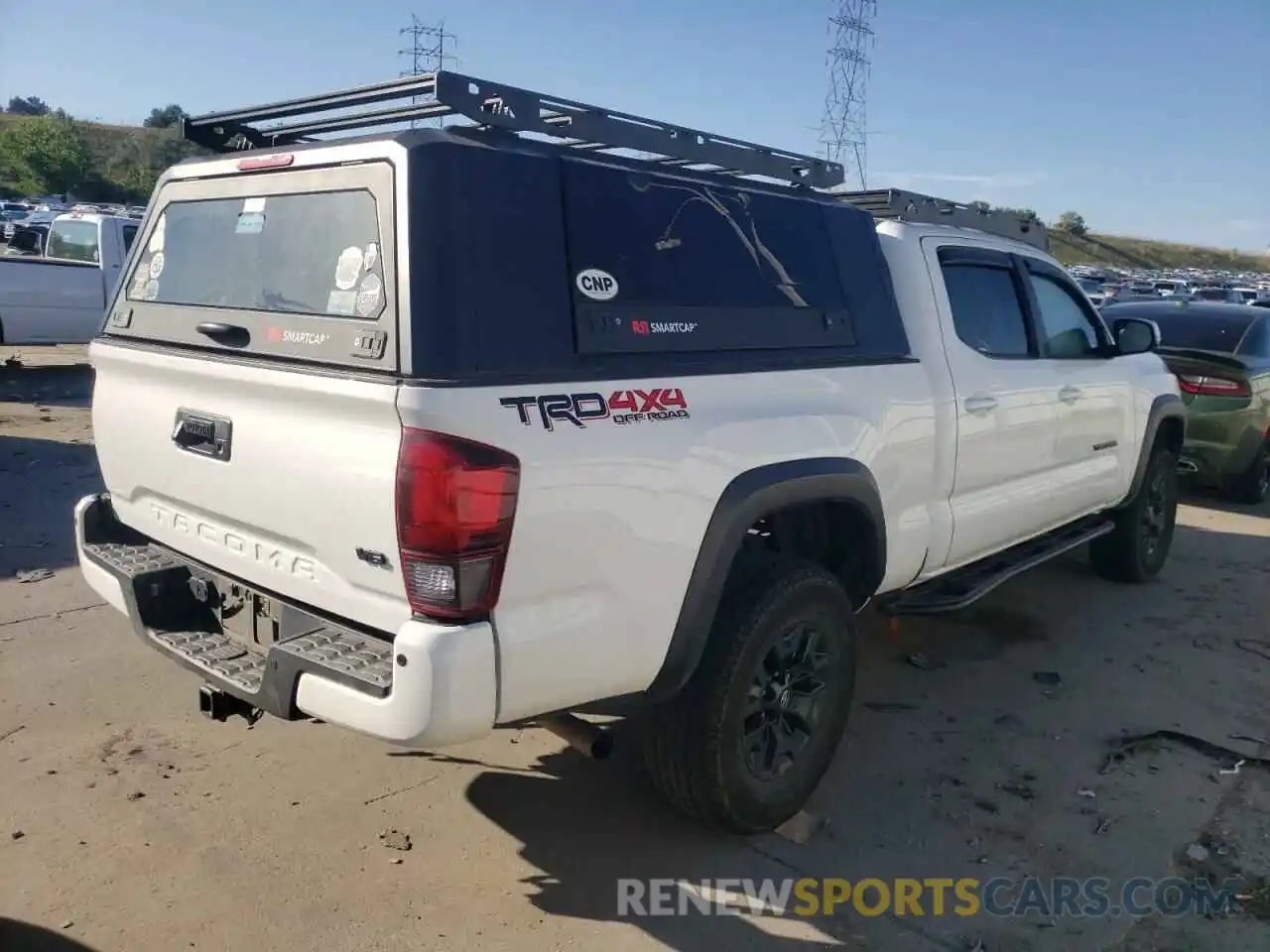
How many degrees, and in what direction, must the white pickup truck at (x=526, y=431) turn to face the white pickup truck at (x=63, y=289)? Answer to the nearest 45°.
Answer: approximately 90° to its left

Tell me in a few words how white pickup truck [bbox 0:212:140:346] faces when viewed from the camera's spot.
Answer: facing away from the viewer and to the right of the viewer

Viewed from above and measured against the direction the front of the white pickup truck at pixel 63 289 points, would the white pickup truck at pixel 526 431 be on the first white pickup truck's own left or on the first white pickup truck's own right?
on the first white pickup truck's own right

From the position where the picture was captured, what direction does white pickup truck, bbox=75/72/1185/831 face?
facing away from the viewer and to the right of the viewer
